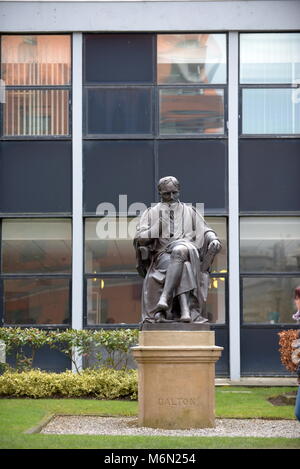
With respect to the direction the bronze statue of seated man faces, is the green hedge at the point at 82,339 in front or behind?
behind

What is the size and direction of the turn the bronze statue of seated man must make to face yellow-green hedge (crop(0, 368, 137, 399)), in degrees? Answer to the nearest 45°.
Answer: approximately 135° to its right

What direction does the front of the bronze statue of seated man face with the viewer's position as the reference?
facing the viewer
